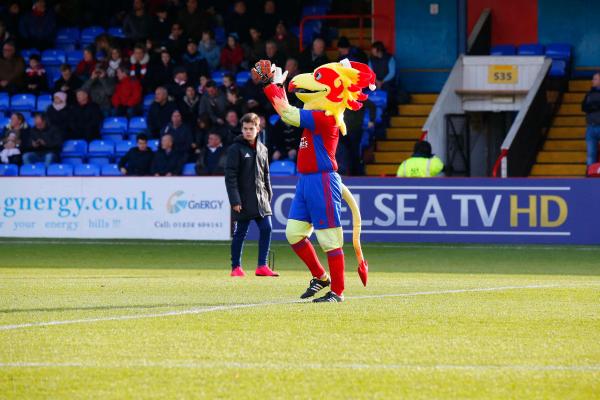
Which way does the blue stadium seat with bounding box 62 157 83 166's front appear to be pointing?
toward the camera

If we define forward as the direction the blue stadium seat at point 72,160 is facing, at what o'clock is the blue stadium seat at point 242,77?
the blue stadium seat at point 242,77 is roughly at 9 o'clock from the blue stadium seat at point 72,160.

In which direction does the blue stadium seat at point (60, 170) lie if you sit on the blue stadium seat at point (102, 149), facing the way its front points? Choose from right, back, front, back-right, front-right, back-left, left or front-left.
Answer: front-right

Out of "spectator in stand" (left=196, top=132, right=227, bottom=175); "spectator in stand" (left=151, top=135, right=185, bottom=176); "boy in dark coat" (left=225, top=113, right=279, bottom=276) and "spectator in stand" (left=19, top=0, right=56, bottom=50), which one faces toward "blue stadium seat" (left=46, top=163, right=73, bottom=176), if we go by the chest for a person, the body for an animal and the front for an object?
"spectator in stand" (left=19, top=0, right=56, bottom=50)

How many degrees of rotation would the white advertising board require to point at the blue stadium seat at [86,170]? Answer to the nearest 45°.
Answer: approximately 180°

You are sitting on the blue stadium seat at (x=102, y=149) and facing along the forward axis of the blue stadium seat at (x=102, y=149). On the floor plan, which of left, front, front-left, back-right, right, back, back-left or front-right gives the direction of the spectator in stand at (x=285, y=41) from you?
left

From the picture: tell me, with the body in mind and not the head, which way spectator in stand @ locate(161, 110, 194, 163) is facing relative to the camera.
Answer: toward the camera

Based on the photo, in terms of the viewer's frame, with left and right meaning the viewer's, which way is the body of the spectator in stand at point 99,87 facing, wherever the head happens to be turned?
facing the viewer

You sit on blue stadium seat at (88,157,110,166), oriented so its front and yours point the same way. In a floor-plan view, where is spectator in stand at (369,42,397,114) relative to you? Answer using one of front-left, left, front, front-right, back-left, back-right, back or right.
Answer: left
